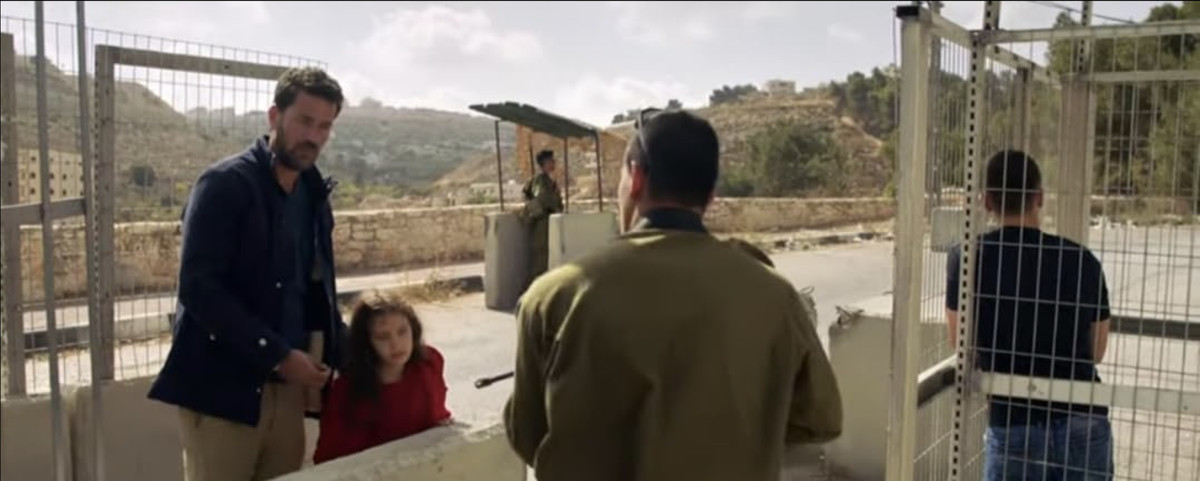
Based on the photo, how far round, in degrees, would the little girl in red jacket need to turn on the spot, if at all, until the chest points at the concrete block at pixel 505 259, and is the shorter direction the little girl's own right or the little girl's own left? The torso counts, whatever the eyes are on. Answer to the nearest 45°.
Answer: approximately 135° to the little girl's own left

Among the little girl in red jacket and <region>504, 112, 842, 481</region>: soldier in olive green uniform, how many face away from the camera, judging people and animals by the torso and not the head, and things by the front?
1

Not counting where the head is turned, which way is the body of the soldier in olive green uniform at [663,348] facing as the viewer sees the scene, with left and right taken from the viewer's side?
facing away from the viewer

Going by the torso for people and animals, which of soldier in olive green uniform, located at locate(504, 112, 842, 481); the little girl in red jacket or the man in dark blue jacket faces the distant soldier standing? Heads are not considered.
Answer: the soldier in olive green uniform

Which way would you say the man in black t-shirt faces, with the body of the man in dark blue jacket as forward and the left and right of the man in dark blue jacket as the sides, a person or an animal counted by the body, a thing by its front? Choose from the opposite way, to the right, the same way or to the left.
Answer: to the left

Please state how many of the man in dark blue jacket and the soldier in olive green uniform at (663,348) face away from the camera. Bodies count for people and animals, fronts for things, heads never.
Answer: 1

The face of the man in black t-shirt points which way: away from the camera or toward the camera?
away from the camera

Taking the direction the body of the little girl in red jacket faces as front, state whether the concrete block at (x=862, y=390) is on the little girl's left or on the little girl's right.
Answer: on the little girl's left

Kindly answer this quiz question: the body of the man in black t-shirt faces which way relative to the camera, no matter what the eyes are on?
away from the camera

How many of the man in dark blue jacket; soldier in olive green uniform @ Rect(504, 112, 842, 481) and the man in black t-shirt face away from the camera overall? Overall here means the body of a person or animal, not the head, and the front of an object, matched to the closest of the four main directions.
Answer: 2

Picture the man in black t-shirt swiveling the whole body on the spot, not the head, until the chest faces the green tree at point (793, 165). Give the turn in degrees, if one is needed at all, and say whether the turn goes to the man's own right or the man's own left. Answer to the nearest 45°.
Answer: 0° — they already face it
